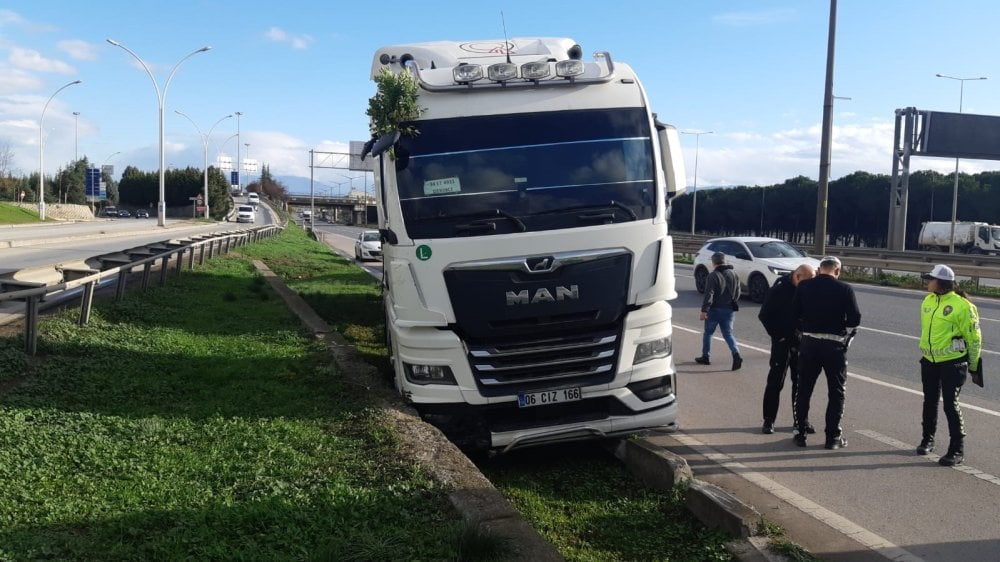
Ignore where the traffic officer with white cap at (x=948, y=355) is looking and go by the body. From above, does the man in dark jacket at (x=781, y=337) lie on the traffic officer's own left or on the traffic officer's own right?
on the traffic officer's own right

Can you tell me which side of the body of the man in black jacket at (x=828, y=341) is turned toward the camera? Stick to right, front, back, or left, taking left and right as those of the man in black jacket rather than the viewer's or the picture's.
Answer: back

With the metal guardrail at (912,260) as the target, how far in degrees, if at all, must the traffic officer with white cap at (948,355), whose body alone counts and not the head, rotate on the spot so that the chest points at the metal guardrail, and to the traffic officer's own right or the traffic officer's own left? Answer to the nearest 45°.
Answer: approximately 135° to the traffic officer's own right
